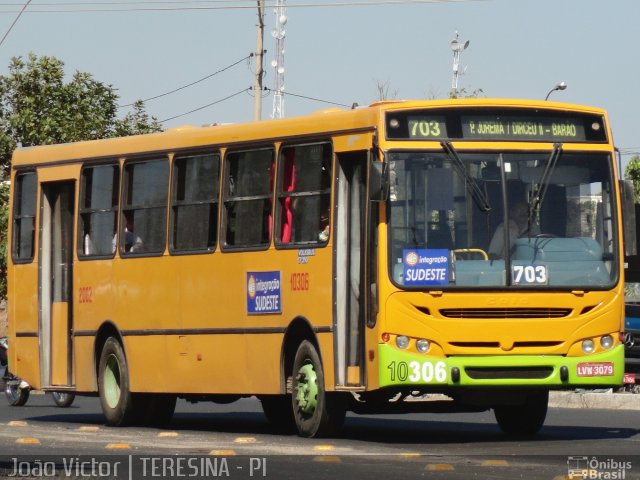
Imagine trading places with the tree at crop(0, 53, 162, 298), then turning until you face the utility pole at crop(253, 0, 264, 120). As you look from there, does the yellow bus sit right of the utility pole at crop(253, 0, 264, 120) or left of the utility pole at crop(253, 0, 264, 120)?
right

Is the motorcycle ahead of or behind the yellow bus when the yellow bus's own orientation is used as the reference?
behind

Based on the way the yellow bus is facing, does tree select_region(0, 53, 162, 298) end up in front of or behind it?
behind

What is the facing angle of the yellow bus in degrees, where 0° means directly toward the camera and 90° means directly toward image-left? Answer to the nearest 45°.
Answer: approximately 315°

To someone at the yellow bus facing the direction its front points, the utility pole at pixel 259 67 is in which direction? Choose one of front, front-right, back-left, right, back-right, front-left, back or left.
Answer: back-left
